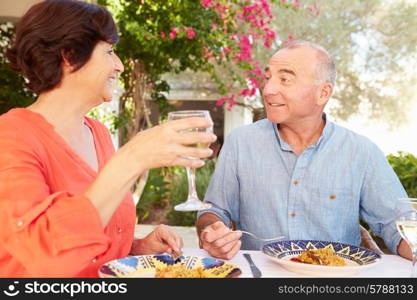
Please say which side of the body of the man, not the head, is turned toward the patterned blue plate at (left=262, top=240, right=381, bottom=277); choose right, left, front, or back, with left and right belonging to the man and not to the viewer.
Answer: front

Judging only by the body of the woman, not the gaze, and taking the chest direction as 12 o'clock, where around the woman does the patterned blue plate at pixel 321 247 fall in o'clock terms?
The patterned blue plate is roughly at 12 o'clock from the woman.

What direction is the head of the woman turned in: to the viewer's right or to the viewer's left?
to the viewer's right

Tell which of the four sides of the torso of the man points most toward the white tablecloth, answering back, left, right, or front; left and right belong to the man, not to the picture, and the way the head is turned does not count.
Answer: front

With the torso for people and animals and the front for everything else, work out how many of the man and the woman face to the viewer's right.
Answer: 1

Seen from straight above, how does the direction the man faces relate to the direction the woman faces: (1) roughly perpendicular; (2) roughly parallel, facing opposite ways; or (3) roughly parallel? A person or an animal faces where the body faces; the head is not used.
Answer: roughly perpendicular

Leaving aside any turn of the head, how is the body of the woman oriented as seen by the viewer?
to the viewer's right

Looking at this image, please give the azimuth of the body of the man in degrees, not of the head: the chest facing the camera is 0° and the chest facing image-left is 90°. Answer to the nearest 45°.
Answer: approximately 0°

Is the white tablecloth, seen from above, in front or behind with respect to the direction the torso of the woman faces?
in front

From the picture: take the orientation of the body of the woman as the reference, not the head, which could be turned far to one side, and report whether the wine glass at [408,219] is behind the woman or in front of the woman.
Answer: in front

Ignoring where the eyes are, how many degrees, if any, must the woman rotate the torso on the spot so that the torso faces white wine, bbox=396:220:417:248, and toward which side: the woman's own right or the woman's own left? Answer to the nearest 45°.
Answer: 0° — they already face it

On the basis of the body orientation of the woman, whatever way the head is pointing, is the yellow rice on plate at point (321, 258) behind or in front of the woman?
in front
